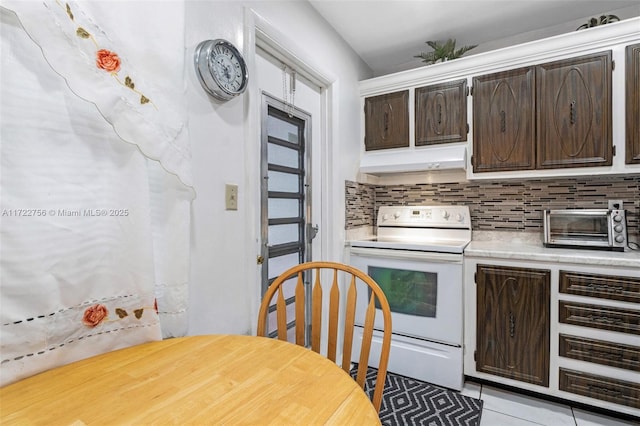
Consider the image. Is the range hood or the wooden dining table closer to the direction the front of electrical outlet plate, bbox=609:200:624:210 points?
the wooden dining table

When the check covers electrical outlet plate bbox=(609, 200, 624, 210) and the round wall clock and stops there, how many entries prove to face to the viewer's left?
0

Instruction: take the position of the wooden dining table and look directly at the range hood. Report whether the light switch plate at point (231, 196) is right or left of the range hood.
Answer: left

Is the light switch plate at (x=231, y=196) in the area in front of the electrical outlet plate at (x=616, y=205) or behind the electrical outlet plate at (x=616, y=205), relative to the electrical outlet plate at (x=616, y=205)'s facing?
in front
